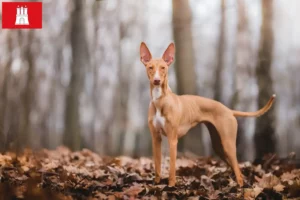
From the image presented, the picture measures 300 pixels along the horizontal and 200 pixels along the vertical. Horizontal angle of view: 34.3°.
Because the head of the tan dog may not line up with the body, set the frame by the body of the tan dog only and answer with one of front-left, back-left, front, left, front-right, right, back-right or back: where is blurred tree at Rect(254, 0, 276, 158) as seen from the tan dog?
back

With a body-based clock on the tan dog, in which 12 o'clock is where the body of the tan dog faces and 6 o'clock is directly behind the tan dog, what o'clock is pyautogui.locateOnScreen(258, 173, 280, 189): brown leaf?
The brown leaf is roughly at 7 o'clock from the tan dog.

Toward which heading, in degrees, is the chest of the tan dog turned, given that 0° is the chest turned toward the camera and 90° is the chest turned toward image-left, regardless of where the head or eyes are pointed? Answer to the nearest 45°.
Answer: approximately 45°

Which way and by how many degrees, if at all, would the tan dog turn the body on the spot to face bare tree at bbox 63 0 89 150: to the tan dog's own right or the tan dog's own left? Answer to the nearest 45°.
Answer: approximately 90° to the tan dog's own right
